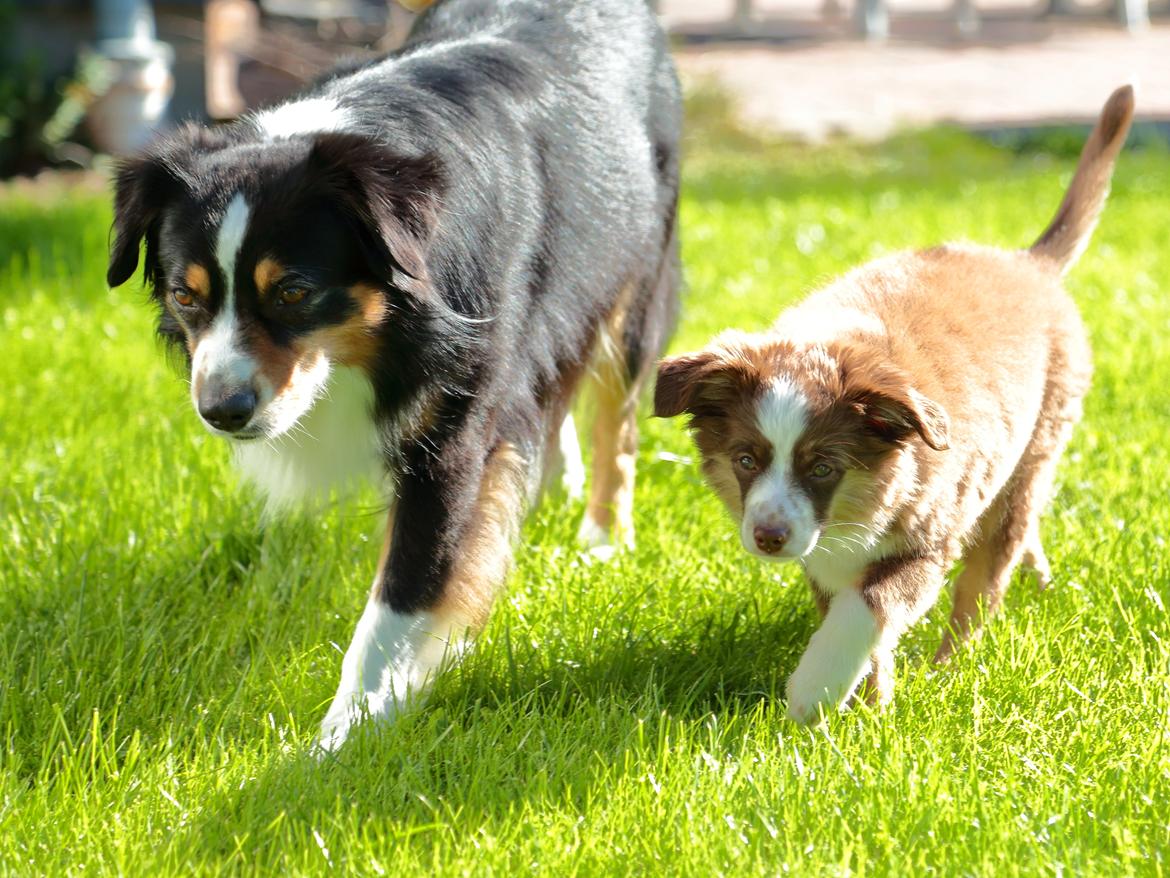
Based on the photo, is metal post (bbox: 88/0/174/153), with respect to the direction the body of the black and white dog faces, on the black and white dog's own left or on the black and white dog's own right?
on the black and white dog's own right

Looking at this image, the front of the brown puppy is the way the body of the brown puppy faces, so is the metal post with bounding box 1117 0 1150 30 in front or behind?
behind

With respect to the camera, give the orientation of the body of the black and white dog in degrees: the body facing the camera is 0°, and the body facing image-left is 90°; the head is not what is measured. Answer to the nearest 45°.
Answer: approximately 45°

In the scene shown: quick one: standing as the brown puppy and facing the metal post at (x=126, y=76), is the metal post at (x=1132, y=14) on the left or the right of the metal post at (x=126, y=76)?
right

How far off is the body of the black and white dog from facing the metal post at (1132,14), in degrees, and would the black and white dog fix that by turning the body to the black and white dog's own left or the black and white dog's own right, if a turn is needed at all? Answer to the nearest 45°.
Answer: approximately 180°

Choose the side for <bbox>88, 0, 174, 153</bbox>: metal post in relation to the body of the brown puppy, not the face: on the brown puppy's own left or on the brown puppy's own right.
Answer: on the brown puppy's own right

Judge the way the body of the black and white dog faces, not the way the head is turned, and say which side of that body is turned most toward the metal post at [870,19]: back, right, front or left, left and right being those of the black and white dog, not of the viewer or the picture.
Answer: back

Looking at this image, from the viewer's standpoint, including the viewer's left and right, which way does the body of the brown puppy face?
facing the viewer and to the left of the viewer

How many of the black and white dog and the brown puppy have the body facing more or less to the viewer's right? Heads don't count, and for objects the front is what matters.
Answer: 0

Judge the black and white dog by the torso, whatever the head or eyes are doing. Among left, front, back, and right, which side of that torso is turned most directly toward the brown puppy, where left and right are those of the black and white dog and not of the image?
left

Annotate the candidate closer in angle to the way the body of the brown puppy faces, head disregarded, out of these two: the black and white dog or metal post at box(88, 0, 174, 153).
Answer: the black and white dog

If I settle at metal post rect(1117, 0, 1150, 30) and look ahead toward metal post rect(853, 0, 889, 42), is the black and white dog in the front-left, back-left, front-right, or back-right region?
front-left

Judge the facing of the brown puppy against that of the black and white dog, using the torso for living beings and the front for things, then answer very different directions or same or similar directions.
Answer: same or similar directions

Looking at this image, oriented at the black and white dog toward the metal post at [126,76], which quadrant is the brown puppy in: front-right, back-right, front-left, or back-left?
back-right

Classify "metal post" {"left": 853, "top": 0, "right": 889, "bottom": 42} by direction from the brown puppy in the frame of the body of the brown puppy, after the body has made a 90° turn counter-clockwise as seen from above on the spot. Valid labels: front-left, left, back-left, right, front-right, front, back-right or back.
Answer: back-left
